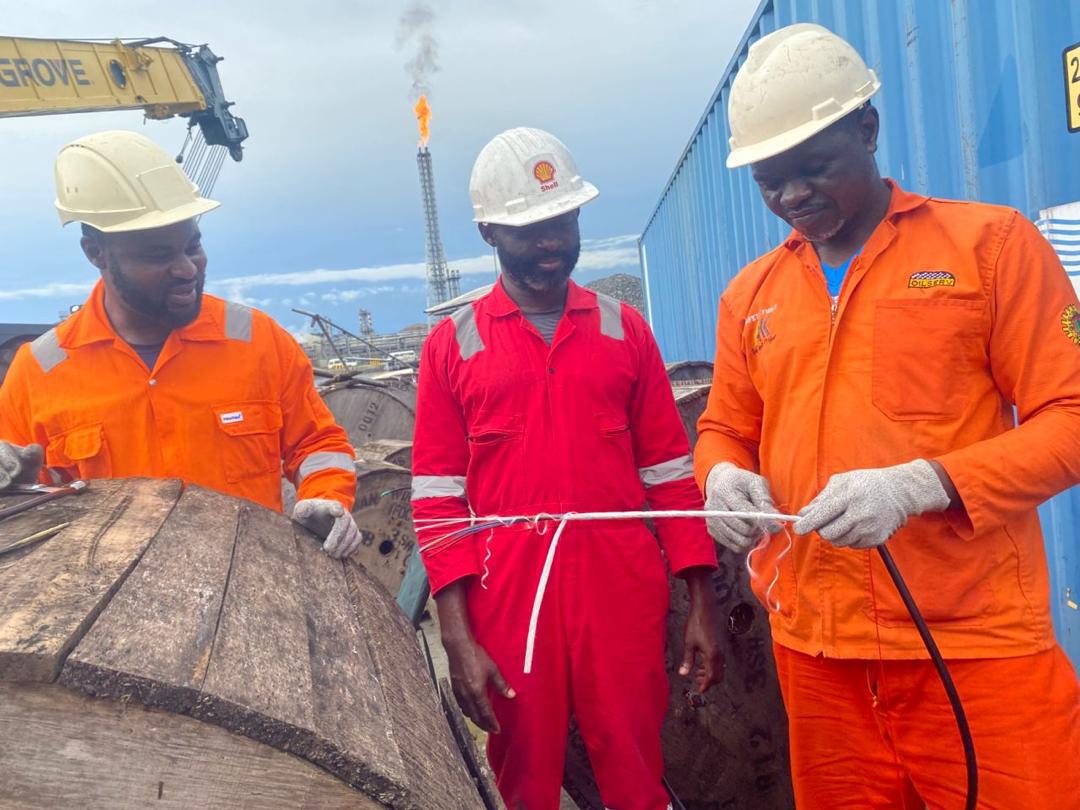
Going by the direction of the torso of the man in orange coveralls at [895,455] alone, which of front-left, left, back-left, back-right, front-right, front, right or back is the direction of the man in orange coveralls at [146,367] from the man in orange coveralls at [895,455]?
front-right

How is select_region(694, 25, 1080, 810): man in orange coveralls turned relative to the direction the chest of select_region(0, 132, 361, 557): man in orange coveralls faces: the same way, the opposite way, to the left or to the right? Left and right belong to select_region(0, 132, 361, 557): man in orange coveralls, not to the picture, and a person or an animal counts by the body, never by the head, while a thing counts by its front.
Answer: to the right

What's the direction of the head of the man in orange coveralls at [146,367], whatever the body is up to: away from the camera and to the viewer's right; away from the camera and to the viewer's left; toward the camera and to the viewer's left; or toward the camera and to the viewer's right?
toward the camera and to the viewer's right

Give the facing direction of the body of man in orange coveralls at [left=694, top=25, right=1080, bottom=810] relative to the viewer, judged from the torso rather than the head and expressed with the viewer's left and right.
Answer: facing the viewer and to the left of the viewer

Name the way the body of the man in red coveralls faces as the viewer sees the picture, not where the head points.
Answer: toward the camera

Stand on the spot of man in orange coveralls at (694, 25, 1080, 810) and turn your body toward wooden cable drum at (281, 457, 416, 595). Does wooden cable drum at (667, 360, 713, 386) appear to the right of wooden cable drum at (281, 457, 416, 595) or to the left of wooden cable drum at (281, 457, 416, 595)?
right

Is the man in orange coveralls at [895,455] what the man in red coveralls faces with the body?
no

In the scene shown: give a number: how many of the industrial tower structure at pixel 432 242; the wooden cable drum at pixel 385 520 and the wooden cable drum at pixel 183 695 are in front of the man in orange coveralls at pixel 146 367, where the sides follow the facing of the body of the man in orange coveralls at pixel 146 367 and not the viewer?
1

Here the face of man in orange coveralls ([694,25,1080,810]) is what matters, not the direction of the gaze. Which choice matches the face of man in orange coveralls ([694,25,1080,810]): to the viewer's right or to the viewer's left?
to the viewer's left

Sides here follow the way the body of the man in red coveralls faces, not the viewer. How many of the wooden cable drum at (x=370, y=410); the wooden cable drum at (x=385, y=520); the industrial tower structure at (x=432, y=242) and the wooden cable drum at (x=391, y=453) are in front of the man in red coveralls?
0
